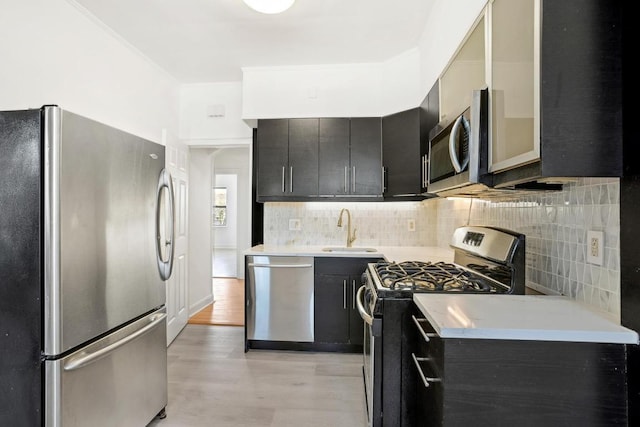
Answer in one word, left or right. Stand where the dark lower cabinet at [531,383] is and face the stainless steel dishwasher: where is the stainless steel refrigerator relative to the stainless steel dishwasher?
left

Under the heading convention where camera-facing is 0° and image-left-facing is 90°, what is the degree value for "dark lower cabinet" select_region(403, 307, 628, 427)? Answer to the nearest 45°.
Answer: approximately 90°

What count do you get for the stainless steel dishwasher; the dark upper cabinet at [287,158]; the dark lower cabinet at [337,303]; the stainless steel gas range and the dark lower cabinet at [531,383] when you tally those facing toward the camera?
3

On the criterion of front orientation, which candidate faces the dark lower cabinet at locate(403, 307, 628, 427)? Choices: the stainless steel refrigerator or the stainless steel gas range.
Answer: the stainless steel refrigerator

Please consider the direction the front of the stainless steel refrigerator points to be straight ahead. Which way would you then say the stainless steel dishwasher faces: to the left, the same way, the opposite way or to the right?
to the right

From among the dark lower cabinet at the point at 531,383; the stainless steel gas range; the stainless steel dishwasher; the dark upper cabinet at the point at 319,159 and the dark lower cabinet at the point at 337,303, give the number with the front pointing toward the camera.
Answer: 3

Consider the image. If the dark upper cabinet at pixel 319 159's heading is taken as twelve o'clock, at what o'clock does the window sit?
The window is roughly at 5 o'clock from the dark upper cabinet.

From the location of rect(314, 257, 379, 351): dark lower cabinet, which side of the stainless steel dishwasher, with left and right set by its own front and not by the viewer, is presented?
left

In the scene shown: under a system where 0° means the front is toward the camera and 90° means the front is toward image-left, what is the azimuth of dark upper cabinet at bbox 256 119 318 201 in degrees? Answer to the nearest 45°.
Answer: approximately 0°

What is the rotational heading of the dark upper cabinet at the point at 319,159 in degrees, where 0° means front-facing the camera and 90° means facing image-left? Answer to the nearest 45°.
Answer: approximately 0°

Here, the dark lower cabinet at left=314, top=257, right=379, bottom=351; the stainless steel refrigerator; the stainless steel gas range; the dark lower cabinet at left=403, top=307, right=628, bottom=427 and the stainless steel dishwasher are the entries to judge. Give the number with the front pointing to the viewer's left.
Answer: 2

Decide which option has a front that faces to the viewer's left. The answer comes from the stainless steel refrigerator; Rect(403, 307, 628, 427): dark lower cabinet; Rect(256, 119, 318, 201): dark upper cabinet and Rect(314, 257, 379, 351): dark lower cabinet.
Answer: Rect(403, 307, 628, 427): dark lower cabinet
